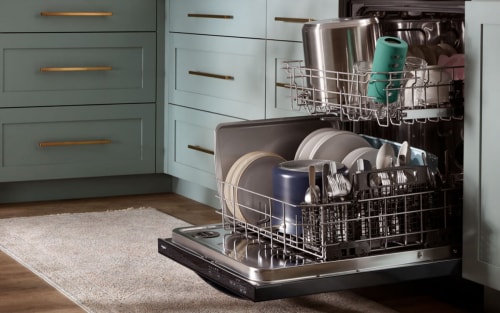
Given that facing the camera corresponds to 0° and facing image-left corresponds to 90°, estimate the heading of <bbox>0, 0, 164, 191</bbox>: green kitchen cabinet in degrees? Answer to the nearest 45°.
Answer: approximately 0°

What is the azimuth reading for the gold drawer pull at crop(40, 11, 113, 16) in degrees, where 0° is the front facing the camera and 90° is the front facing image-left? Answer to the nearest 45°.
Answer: approximately 0°
